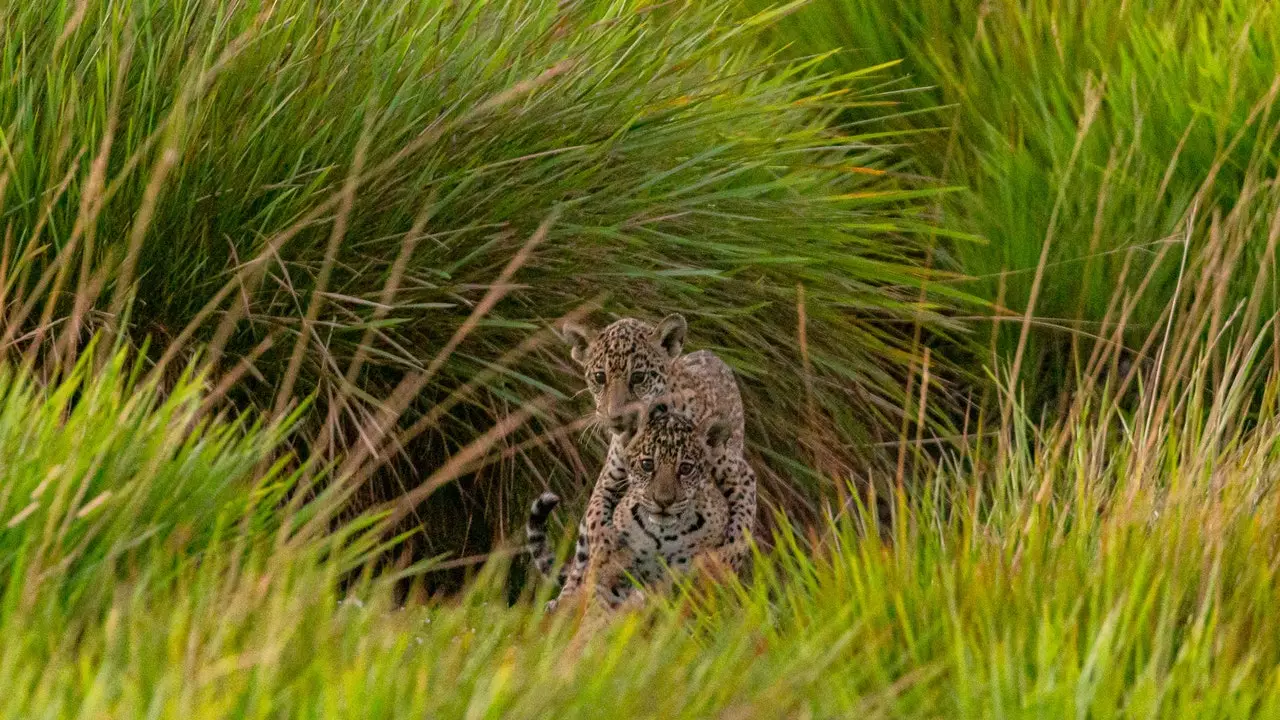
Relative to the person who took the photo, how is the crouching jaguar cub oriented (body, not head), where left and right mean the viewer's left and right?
facing the viewer
